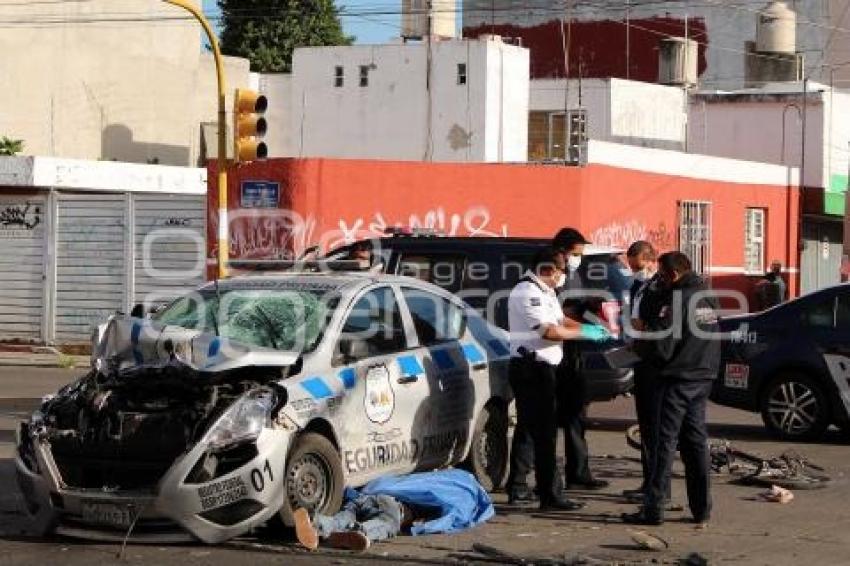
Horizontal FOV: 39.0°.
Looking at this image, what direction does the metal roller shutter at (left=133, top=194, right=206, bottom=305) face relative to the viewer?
toward the camera

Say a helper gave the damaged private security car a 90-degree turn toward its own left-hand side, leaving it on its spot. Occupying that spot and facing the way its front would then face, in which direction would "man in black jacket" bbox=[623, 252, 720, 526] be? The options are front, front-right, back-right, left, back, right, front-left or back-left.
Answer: front-left

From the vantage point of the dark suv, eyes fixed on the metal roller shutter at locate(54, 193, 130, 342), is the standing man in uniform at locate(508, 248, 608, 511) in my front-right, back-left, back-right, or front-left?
back-left

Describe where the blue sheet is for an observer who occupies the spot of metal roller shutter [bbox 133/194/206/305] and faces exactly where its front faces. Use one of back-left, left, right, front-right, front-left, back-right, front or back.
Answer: front

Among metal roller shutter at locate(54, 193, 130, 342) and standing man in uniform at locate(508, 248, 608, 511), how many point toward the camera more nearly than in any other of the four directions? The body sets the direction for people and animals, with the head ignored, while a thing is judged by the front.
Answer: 1

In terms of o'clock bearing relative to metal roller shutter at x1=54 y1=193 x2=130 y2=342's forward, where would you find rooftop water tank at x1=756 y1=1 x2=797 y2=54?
The rooftop water tank is roughly at 8 o'clock from the metal roller shutter.

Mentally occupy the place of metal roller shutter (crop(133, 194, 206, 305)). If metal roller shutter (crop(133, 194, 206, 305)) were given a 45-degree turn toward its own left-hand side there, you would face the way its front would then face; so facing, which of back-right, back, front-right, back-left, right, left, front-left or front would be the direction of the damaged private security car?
front-right

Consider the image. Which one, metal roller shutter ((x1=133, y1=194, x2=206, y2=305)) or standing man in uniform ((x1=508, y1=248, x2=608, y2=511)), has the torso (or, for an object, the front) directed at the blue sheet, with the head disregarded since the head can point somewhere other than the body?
the metal roller shutter

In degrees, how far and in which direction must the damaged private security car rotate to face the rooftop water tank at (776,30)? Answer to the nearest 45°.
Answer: approximately 180°

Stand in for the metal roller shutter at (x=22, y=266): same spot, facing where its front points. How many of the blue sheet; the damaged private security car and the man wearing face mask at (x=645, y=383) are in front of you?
3

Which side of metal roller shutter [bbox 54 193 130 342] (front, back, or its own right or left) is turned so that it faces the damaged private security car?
front

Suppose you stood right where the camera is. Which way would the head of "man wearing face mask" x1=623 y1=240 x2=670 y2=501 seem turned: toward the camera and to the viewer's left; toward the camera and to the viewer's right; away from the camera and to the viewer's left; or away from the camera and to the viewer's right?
toward the camera and to the viewer's left

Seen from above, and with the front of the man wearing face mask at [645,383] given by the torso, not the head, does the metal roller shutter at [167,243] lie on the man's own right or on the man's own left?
on the man's own right

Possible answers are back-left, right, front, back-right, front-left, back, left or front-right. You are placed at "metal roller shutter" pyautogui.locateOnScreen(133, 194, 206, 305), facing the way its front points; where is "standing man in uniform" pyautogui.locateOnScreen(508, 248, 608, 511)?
front

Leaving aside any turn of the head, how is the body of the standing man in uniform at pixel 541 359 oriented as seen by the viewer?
to the viewer's right

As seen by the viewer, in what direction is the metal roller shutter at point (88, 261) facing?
toward the camera

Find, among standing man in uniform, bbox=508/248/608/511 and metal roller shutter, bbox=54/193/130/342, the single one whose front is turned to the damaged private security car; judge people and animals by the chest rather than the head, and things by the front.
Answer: the metal roller shutter

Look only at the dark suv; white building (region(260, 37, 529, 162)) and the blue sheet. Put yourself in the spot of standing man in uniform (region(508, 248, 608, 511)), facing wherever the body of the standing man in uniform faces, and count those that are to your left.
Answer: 2

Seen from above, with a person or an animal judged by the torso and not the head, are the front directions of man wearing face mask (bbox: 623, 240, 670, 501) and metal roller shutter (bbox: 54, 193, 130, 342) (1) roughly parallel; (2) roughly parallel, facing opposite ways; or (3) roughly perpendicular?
roughly perpendicular
